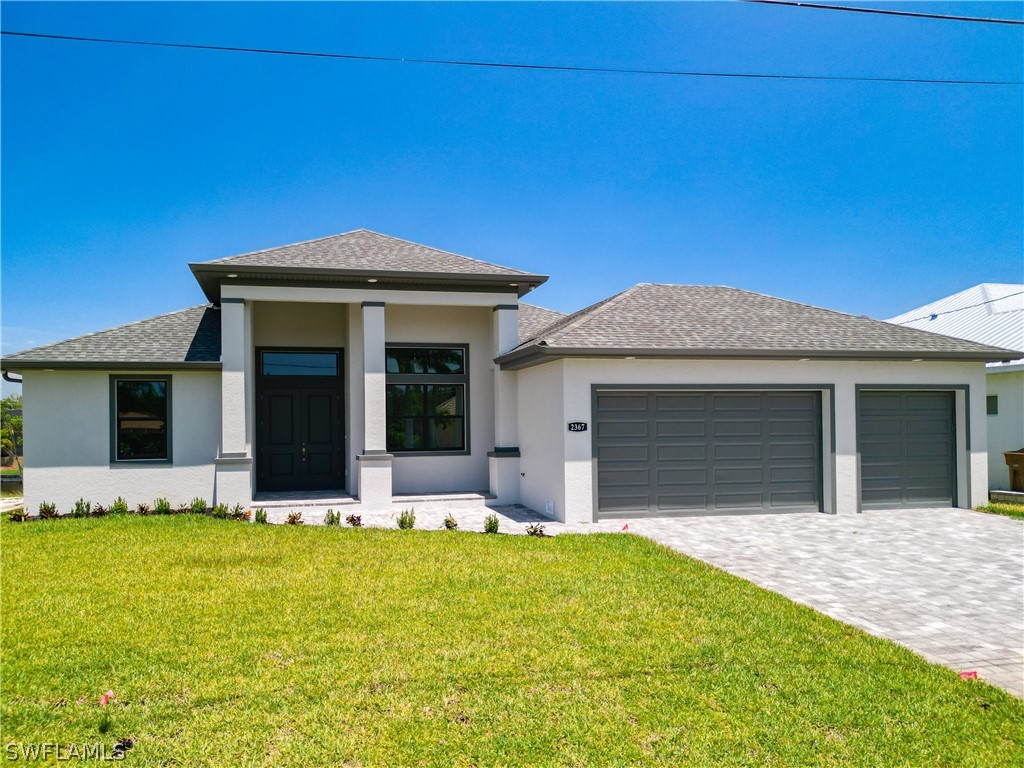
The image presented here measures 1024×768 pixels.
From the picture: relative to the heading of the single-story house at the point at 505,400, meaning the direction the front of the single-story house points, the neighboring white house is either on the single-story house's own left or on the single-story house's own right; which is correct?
on the single-story house's own left

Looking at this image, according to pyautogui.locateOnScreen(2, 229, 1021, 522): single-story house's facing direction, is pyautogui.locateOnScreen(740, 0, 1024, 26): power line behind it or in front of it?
in front

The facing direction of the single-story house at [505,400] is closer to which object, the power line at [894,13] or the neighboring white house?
the power line

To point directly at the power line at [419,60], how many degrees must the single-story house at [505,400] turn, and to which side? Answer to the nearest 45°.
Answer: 0° — it already faces it

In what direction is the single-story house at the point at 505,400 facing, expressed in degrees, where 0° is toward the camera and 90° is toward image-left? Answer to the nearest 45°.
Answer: approximately 0°

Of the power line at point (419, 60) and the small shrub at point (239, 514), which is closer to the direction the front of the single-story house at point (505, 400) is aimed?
the power line

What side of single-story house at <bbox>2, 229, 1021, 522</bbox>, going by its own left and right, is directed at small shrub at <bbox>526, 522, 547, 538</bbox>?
front
